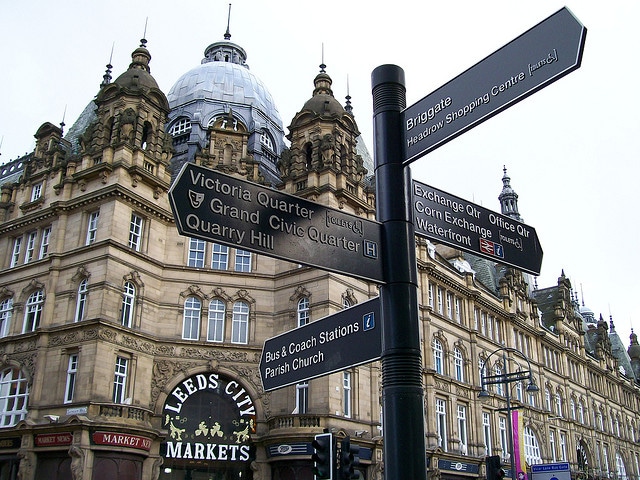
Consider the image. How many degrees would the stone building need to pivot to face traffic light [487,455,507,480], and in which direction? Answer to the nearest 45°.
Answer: approximately 45° to its left

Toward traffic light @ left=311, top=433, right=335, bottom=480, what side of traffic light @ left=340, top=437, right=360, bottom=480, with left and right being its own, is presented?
back

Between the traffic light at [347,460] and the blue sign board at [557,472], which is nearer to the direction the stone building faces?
the traffic light

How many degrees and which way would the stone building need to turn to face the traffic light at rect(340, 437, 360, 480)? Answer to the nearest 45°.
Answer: approximately 45° to its left

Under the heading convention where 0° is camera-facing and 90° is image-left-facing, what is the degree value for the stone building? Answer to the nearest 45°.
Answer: approximately 0°
